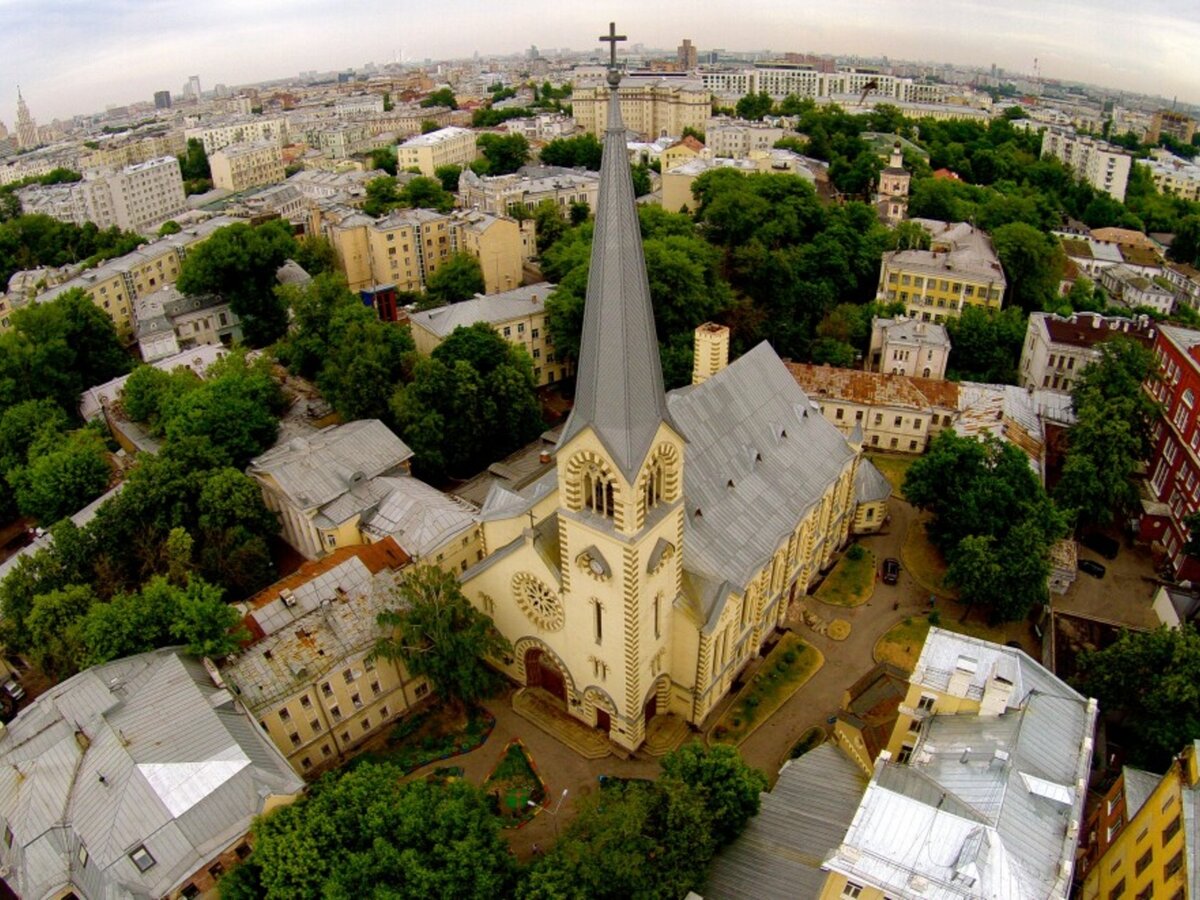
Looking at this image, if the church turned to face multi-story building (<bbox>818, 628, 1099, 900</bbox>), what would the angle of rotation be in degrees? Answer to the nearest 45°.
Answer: approximately 90° to its left

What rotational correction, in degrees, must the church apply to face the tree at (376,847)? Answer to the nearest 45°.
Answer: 0° — it already faces it

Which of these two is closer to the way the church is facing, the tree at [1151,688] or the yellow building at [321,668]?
the yellow building

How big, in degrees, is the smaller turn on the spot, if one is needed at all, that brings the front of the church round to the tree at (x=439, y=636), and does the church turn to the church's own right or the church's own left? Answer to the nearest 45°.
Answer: approximately 45° to the church's own right

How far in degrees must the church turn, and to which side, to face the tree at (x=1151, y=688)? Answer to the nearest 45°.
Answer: approximately 135° to its left

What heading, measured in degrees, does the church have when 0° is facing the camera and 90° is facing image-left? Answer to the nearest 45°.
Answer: approximately 45°

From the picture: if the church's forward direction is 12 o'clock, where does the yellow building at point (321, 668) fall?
The yellow building is roughly at 1 o'clock from the church.
